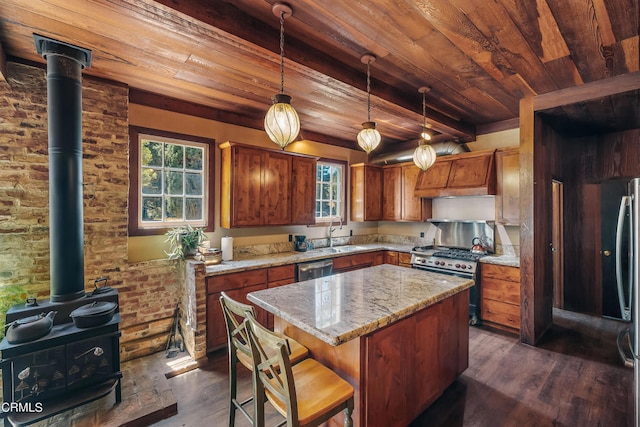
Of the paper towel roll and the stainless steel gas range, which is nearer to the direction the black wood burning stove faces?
the stainless steel gas range

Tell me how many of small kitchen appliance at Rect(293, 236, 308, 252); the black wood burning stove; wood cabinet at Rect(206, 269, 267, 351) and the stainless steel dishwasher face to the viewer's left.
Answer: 0

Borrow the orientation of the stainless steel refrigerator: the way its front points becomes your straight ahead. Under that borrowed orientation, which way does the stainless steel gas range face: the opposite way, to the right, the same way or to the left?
to the left

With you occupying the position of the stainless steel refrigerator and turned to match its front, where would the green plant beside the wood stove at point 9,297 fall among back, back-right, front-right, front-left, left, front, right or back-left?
front-left

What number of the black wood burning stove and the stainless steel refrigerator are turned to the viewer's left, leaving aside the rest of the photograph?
1

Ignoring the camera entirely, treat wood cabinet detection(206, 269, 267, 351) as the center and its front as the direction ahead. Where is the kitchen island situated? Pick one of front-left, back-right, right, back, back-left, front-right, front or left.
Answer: front

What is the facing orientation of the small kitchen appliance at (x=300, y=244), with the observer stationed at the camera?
facing the viewer and to the right of the viewer

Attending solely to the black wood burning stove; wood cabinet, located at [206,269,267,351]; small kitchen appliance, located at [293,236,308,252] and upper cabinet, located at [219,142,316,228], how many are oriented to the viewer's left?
0

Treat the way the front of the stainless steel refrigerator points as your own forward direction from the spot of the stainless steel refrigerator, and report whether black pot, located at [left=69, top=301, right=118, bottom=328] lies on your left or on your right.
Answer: on your left

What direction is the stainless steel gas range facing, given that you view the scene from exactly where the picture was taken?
facing the viewer and to the left of the viewer

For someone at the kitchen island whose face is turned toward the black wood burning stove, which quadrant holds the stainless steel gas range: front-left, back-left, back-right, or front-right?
back-right

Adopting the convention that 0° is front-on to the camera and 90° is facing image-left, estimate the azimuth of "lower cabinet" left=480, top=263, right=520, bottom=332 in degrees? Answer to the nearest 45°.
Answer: approximately 45°

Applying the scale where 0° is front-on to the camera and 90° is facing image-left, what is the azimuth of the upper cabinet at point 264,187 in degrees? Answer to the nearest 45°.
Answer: approximately 315°

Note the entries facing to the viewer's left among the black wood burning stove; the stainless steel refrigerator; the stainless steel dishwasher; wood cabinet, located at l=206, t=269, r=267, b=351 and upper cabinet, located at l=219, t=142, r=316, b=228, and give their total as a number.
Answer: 1

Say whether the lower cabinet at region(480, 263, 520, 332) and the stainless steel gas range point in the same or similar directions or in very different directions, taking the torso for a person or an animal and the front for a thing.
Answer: same or similar directions

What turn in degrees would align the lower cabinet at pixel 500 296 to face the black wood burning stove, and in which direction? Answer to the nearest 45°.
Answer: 0° — it already faces it

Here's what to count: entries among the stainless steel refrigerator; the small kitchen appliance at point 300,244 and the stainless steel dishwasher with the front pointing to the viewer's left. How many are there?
1

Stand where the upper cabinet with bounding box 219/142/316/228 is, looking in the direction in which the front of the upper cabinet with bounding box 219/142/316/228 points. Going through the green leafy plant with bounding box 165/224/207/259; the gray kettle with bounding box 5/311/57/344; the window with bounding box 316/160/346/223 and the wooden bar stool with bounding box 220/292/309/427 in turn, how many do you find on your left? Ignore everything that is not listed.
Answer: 1

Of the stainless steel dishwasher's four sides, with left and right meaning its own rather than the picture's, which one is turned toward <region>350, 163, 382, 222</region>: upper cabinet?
left
